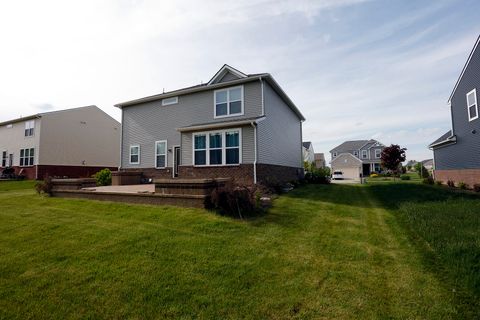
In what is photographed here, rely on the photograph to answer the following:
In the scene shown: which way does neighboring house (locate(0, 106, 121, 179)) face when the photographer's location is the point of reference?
facing away from the viewer and to the right of the viewer

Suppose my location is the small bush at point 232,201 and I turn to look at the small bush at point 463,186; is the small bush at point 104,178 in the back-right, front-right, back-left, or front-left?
back-left

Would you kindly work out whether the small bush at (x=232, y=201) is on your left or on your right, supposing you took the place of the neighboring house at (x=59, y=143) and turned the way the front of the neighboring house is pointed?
on your right

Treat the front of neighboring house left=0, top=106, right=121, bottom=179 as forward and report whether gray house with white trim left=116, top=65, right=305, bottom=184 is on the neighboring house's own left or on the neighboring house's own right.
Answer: on the neighboring house's own right

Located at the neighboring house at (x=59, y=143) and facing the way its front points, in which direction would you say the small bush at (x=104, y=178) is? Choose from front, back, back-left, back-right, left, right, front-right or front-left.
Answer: back-right

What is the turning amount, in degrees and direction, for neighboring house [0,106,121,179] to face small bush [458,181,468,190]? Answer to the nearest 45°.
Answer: approximately 90° to its right

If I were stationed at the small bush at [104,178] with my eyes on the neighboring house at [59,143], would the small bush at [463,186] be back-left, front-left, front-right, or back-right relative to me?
back-right

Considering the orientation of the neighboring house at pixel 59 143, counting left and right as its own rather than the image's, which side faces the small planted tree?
right

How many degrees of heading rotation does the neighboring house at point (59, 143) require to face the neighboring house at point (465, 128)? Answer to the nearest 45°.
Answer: approximately 90° to its right
